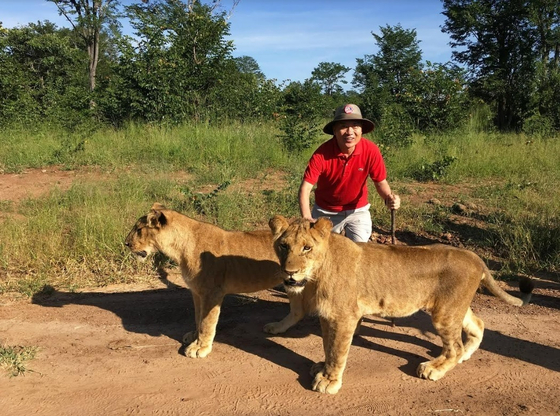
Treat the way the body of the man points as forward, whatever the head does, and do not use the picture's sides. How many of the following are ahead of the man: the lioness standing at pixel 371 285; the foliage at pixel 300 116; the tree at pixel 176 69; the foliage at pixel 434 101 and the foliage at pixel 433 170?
1

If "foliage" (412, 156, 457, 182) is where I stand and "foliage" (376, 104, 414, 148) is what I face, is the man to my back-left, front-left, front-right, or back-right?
back-left

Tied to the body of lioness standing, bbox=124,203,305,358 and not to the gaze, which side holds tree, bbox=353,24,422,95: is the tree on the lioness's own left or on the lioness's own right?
on the lioness's own right

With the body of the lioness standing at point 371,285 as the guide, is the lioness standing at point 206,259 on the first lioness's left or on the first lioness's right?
on the first lioness's right

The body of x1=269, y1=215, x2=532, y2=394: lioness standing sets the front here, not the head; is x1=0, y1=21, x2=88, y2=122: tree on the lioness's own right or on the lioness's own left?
on the lioness's own right

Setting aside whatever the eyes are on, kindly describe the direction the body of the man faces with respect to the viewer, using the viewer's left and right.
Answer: facing the viewer

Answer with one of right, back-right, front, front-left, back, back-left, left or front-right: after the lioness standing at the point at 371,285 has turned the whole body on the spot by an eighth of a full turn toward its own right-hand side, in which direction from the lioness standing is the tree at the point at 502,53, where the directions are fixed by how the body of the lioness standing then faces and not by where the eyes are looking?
right

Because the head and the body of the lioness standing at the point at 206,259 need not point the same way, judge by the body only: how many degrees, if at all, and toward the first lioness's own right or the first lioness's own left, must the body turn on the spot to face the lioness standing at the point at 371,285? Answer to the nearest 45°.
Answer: approximately 135° to the first lioness's own left

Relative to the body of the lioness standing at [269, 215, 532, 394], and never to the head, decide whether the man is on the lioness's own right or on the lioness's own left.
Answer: on the lioness's own right

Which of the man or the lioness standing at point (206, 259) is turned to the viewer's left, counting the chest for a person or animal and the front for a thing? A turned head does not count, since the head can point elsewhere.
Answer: the lioness standing

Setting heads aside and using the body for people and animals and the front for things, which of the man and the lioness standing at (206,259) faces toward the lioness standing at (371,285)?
the man

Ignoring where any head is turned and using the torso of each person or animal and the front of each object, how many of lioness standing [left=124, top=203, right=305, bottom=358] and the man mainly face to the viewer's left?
1

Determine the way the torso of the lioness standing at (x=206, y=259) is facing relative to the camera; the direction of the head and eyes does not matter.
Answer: to the viewer's left

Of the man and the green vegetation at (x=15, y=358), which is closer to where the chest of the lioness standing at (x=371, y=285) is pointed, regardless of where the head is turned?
the green vegetation

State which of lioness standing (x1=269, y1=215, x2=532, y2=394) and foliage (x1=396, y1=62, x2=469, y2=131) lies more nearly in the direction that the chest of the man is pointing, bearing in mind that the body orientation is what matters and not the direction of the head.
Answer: the lioness standing

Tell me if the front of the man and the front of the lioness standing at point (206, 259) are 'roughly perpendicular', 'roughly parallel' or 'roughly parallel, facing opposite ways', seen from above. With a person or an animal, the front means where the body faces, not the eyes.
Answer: roughly perpendicular

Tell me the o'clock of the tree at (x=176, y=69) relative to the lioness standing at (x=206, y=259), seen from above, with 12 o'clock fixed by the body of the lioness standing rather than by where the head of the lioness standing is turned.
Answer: The tree is roughly at 3 o'clock from the lioness standing.
